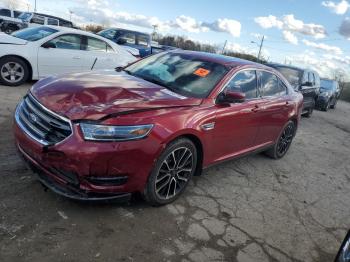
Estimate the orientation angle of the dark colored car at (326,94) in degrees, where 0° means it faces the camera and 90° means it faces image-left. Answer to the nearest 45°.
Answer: approximately 45°

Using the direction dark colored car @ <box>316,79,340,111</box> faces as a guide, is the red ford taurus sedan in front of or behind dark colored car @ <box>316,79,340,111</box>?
in front

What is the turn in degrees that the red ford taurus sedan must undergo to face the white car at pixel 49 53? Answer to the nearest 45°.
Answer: approximately 90° to its right

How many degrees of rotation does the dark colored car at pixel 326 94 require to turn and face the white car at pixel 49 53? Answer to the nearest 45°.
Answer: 0° — it already faces it
